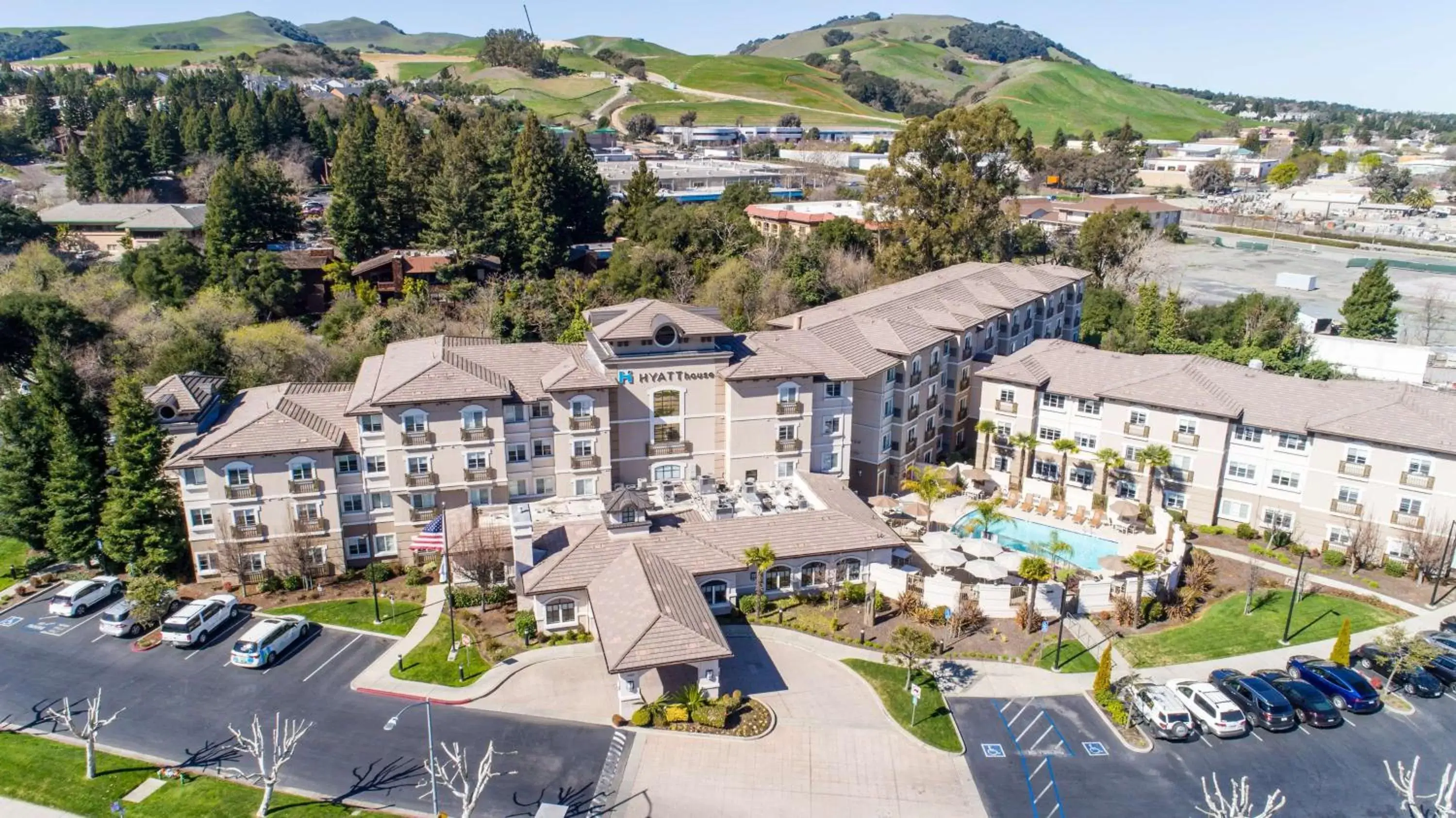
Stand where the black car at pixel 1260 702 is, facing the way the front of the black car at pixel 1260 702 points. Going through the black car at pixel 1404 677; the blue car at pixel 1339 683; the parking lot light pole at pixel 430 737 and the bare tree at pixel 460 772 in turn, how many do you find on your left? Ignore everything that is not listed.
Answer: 2

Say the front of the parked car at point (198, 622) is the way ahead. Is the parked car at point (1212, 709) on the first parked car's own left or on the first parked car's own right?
on the first parked car's own right

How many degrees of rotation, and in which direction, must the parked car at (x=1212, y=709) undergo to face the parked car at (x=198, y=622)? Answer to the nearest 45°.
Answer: approximately 45° to its left

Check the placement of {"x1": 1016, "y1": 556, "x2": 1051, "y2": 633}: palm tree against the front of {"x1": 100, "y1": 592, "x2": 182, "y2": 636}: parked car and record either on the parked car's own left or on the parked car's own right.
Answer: on the parked car's own right

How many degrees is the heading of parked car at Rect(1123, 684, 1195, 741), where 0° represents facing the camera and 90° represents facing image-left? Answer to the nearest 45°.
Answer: approximately 135°

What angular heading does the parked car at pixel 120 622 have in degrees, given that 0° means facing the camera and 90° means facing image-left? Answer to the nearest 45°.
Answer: approximately 225°

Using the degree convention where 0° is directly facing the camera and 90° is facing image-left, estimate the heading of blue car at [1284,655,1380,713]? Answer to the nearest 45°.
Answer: approximately 135°

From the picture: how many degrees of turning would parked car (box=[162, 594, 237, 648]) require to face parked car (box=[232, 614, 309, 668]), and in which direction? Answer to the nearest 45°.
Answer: approximately 90° to its right

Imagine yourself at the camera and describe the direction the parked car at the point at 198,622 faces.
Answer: facing away from the viewer and to the right of the viewer

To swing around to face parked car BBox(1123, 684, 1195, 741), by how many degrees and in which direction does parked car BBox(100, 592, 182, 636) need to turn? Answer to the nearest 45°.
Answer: approximately 90° to its right

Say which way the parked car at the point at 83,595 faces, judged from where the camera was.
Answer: facing away from the viewer and to the right of the viewer

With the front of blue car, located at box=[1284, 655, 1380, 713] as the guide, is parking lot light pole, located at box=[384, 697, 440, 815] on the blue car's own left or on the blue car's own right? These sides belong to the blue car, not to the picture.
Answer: on the blue car's own left

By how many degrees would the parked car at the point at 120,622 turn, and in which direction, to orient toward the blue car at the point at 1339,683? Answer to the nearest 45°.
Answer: approximately 90° to its right

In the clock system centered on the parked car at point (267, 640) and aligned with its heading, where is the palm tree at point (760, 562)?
The palm tree is roughly at 2 o'clock from the parked car.

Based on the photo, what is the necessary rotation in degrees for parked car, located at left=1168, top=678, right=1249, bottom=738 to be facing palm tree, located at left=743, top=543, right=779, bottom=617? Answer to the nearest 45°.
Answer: approximately 45° to its left

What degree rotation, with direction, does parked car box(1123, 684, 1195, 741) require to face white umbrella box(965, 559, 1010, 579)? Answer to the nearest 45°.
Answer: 0° — it already faces it

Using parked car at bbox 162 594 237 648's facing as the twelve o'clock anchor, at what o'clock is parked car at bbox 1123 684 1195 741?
parked car at bbox 1123 684 1195 741 is roughly at 3 o'clock from parked car at bbox 162 594 237 648.

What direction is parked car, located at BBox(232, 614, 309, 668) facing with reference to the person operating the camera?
facing away from the viewer and to the right of the viewer

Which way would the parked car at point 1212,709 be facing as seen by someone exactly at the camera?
facing away from the viewer and to the left of the viewer
